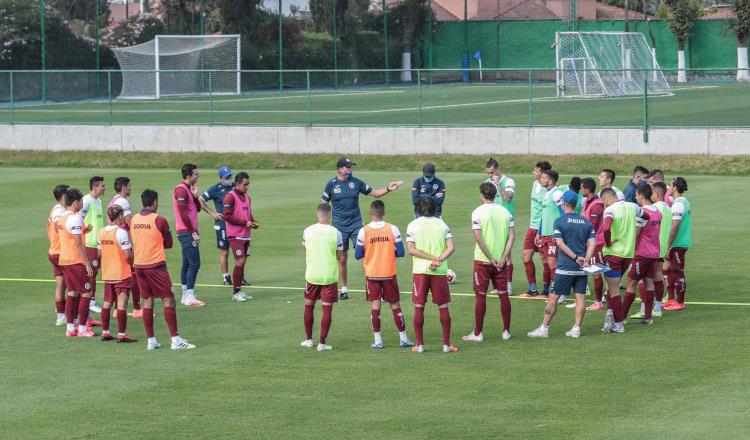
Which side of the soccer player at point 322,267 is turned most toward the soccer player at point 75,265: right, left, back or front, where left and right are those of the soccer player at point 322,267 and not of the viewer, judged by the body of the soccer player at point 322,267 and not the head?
left

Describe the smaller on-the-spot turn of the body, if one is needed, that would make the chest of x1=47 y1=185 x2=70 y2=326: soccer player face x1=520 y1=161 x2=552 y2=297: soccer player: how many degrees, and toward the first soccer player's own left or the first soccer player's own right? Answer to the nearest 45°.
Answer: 0° — they already face them

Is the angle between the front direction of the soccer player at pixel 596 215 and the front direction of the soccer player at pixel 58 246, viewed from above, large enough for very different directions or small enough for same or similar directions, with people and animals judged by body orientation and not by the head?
very different directions

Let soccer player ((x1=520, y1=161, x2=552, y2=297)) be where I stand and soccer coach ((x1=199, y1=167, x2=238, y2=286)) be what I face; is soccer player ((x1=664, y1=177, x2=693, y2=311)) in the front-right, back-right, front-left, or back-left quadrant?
back-left

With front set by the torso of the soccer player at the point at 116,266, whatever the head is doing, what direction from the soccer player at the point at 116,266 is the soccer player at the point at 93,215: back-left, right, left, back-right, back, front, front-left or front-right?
front-left

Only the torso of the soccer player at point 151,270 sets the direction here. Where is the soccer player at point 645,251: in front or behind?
in front

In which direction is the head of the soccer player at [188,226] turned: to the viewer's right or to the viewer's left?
to the viewer's right

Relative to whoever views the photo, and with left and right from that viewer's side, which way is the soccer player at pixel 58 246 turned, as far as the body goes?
facing to the right of the viewer

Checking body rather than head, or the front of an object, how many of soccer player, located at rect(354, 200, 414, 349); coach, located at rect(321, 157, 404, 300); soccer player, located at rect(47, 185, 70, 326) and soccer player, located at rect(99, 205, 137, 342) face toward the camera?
1

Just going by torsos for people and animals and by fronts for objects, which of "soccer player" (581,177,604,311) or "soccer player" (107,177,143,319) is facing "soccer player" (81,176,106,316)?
"soccer player" (581,177,604,311)

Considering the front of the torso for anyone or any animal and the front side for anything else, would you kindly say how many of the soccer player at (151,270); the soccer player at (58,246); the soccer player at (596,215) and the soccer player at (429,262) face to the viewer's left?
1

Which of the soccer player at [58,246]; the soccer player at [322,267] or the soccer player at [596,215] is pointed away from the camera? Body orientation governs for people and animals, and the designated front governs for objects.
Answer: the soccer player at [322,267]

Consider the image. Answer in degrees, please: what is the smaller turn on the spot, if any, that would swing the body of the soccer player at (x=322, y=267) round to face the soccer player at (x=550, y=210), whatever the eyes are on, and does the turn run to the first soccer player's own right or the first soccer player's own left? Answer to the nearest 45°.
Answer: approximately 45° to the first soccer player's own right

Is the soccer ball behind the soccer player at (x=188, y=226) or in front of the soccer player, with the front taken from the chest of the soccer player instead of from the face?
in front

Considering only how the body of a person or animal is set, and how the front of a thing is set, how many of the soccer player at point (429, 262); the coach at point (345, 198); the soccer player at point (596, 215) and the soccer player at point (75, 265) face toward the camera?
1

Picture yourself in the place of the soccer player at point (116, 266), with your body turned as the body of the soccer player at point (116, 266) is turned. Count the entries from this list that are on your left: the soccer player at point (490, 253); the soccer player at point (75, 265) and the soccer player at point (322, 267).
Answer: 1

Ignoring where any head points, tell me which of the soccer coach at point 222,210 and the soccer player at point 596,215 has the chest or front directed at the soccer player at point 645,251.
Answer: the soccer coach at point 222,210

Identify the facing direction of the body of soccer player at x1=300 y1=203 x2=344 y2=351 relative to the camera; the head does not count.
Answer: away from the camera

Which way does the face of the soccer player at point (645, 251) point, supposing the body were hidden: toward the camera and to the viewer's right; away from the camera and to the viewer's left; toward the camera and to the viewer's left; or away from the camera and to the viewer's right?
away from the camera and to the viewer's left
